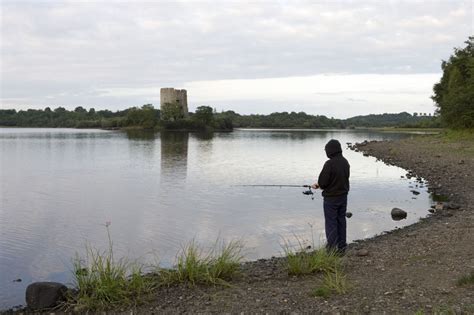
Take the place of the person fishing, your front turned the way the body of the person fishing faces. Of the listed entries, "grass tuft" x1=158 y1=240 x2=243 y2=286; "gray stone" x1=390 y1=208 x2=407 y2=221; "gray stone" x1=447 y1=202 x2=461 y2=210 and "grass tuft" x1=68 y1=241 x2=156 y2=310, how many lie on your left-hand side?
2

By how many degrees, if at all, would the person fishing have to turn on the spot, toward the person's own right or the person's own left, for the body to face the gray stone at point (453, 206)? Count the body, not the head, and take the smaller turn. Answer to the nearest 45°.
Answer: approximately 90° to the person's own right

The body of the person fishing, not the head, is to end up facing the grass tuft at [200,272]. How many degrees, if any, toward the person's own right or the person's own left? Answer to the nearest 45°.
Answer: approximately 90° to the person's own left

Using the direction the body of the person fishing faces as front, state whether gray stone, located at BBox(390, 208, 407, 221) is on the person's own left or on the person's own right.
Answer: on the person's own right

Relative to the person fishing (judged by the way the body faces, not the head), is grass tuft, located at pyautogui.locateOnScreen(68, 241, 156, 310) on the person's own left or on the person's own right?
on the person's own left

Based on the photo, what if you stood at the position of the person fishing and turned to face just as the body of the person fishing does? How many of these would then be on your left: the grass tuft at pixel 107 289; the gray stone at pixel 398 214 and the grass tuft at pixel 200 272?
2

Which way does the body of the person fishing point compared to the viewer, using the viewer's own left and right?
facing away from the viewer and to the left of the viewer

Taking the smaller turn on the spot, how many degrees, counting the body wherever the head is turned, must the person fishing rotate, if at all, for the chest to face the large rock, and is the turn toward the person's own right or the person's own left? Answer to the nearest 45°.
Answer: approximately 90° to the person's own left
